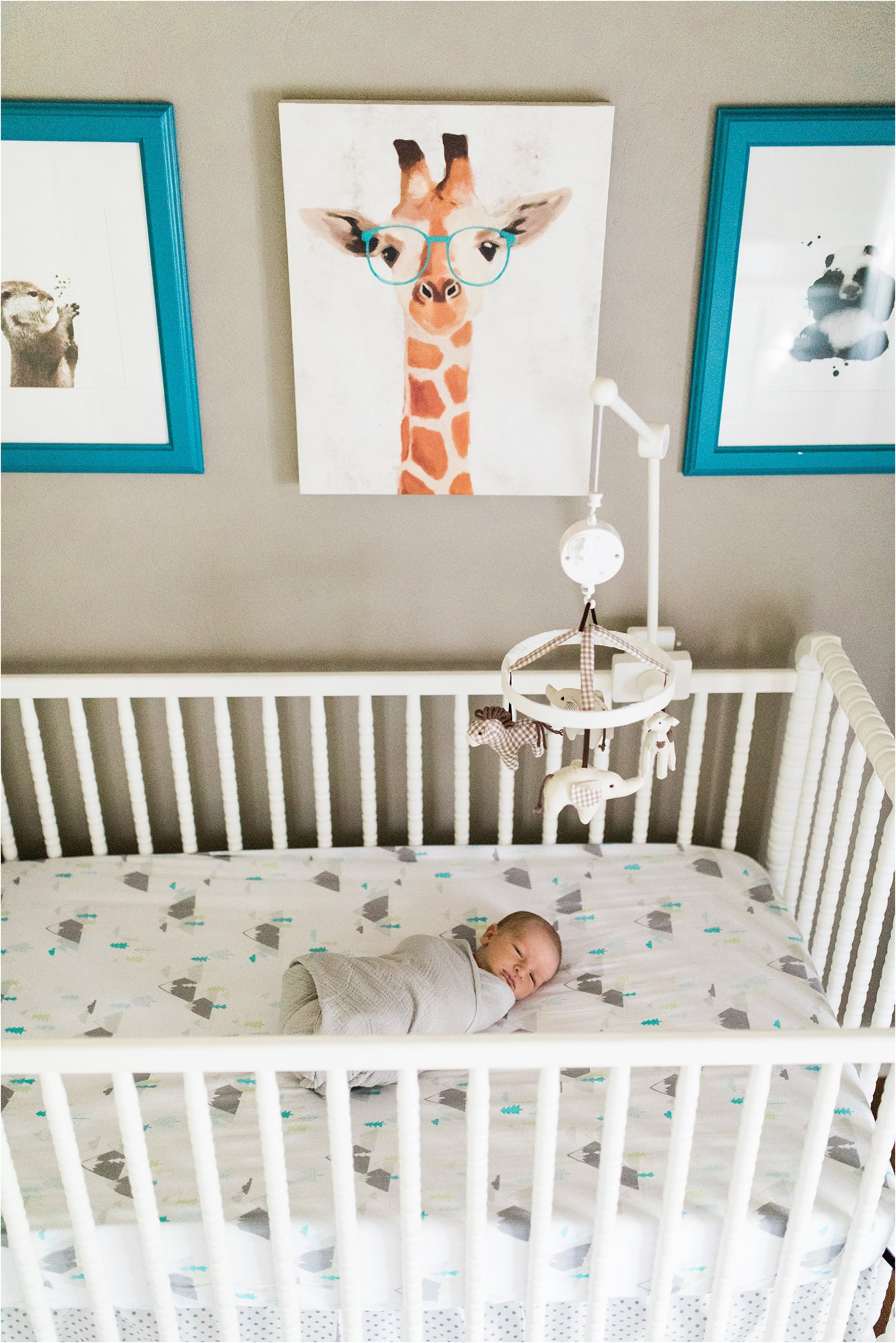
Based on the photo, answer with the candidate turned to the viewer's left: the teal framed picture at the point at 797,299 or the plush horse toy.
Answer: the plush horse toy

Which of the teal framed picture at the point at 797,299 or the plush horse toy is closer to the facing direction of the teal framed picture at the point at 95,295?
the plush horse toy

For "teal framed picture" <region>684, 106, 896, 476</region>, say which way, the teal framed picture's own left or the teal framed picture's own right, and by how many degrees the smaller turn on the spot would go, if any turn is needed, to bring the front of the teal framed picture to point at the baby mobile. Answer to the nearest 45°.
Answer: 0° — it already faces it

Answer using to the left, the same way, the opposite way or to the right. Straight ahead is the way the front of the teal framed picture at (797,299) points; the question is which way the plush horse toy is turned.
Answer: to the right

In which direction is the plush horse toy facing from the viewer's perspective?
to the viewer's left

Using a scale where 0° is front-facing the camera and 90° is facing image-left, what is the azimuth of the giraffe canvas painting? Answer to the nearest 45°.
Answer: approximately 0°

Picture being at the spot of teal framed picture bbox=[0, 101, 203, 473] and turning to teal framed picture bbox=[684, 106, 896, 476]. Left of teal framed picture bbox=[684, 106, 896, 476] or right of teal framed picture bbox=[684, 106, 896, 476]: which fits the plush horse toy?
right

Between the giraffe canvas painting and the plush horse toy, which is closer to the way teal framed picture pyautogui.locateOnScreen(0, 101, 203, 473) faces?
the plush horse toy

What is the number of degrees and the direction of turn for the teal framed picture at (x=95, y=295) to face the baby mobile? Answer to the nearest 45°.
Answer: approximately 45° to its left

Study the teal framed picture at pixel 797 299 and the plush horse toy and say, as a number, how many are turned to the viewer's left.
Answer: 1
